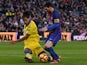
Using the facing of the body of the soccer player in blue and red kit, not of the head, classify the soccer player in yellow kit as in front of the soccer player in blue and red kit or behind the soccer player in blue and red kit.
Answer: in front

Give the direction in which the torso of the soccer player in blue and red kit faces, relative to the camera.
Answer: to the viewer's left
